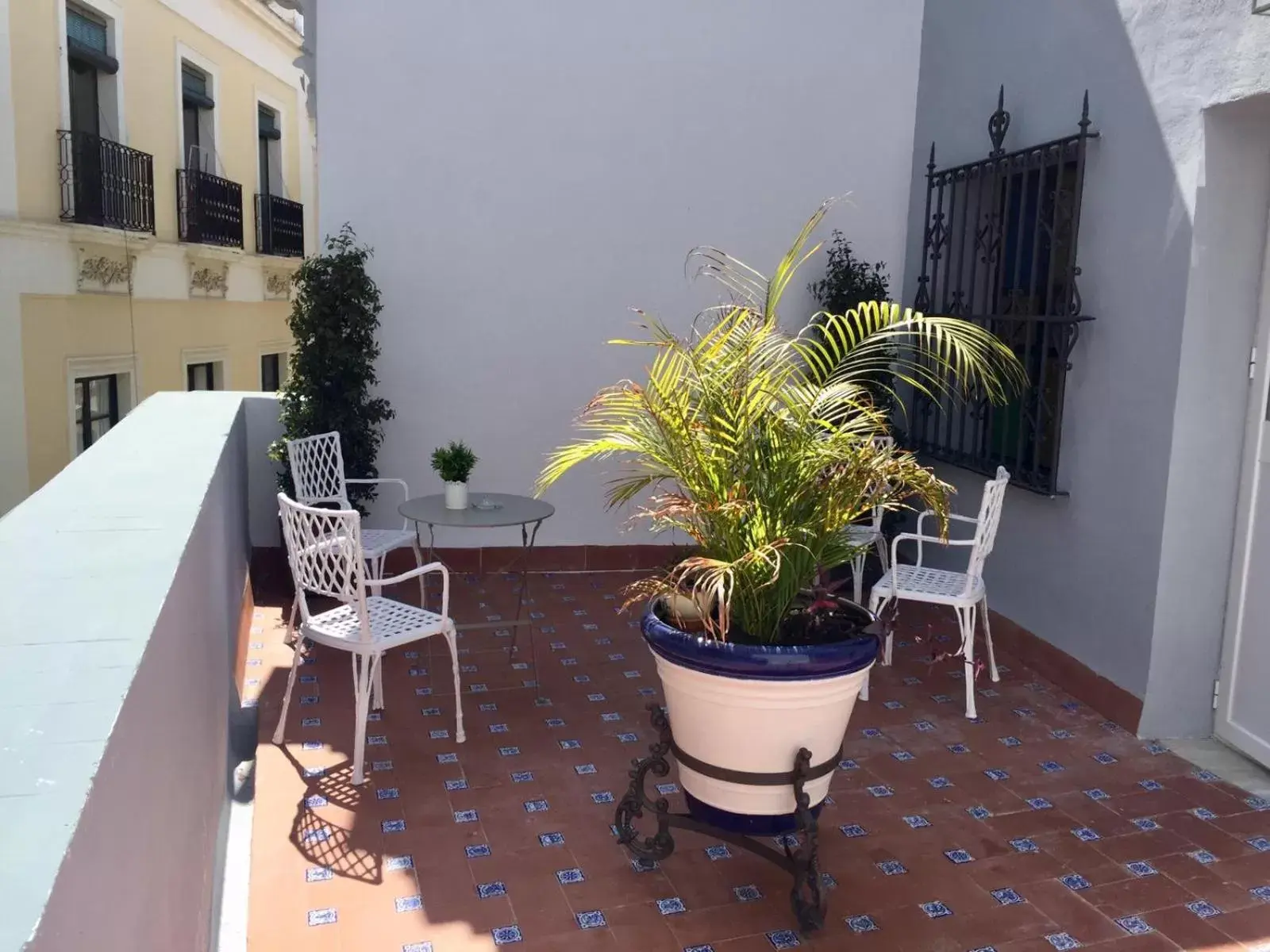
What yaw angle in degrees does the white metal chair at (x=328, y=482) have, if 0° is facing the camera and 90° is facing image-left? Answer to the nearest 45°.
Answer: approximately 315°

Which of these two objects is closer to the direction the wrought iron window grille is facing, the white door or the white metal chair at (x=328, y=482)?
the white metal chair

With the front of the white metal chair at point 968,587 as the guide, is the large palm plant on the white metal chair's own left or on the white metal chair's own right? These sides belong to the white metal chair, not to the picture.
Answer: on the white metal chair's own left

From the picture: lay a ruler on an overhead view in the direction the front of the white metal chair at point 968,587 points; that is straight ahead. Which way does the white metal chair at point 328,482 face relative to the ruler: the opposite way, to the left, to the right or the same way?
the opposite way

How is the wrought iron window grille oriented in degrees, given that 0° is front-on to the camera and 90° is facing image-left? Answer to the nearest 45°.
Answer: approximately 45°

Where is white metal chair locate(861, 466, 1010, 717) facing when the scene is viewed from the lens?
facing to the left of the viewer

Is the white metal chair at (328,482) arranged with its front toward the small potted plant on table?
yes

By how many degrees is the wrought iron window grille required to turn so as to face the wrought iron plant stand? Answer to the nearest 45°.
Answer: approximately 45° to its left

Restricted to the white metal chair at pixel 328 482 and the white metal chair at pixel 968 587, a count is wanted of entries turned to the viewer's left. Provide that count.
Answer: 1
